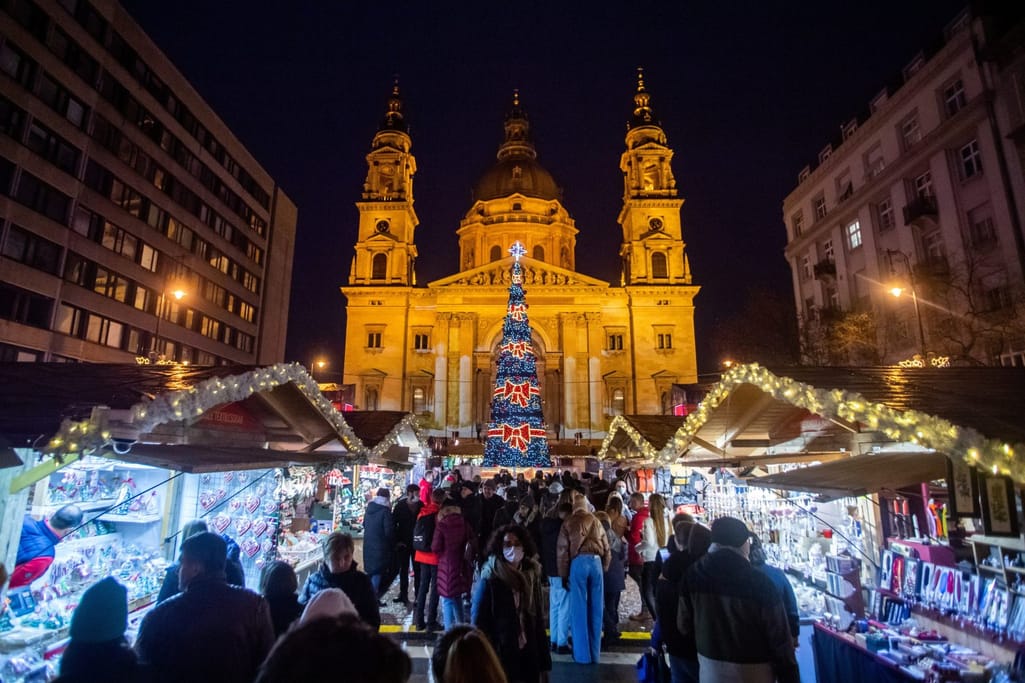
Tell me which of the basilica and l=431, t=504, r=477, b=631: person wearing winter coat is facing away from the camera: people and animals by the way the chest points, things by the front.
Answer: the person wearing winter coat

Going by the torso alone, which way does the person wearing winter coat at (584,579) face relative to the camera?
away from the camera

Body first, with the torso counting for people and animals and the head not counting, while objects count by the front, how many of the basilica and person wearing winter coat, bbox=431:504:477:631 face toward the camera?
1

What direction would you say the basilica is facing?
toward the camera

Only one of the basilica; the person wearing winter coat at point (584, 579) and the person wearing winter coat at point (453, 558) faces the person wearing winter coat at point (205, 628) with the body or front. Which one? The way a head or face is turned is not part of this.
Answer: the basilica

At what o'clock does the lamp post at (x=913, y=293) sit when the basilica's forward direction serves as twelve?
The lamp post is roughly at 11 o'clock from the basilica.

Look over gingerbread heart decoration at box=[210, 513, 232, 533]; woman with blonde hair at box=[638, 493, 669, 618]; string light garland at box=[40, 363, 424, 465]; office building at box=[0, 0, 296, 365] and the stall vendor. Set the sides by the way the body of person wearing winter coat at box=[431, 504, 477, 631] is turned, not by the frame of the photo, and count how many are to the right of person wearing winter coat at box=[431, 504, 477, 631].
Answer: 1

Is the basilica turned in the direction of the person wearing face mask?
yes

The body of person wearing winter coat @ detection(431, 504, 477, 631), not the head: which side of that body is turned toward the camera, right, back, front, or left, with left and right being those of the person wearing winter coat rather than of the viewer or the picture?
back

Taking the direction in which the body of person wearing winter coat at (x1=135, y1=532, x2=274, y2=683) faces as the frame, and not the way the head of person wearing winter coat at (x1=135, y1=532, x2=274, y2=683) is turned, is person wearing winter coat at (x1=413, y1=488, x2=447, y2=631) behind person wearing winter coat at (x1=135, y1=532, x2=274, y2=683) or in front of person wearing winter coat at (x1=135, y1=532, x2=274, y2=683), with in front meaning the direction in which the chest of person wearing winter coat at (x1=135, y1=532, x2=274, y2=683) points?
in front

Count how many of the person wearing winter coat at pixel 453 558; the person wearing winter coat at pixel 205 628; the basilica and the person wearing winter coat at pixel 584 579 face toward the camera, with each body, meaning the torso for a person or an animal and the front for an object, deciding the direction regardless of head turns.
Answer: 1

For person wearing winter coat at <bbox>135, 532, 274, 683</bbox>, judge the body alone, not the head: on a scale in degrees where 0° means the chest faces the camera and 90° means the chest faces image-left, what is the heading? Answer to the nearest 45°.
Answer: approximately 180°

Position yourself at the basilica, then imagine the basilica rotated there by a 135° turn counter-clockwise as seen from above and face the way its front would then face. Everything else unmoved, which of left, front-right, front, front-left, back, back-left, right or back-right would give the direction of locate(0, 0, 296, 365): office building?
back

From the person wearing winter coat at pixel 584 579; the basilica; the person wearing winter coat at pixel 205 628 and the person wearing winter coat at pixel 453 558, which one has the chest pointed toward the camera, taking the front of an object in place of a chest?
the basilica

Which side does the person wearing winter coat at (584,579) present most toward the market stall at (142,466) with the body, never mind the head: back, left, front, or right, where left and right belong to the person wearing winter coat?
left

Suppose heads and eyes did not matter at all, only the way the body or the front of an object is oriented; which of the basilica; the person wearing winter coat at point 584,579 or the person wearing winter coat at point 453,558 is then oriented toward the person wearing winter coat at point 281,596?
the basilica

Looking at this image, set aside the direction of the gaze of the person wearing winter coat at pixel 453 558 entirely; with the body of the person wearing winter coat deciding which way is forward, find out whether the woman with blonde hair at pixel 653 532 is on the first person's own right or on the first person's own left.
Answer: on the first person's own right

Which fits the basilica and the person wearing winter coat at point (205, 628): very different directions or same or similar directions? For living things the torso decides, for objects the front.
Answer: very different directions
